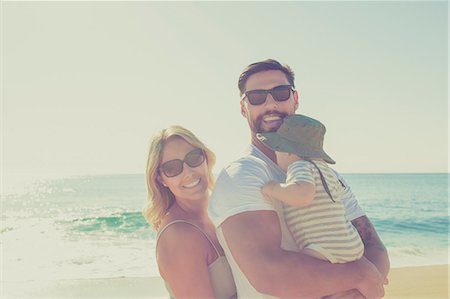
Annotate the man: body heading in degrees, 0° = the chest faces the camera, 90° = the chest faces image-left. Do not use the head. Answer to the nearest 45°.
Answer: approximately 315°
